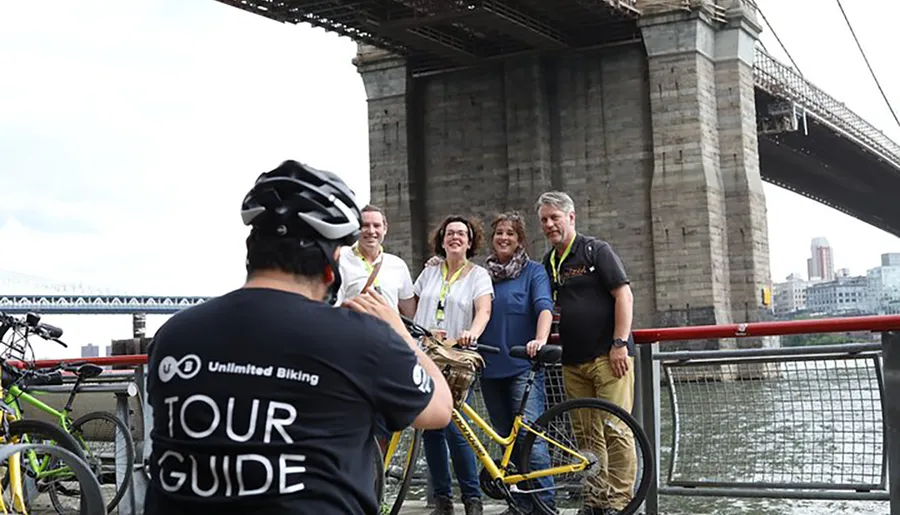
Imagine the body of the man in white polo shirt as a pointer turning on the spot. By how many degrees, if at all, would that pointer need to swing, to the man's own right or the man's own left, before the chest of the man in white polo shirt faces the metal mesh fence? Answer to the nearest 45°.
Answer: approximately 90° to the man's own left

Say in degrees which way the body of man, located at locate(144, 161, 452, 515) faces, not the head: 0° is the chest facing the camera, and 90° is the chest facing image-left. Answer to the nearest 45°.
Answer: approximately 225°

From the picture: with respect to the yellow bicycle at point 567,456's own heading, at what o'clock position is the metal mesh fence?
The metal mesh fence is roughly at 5 o'clock from the yellow bicycle.

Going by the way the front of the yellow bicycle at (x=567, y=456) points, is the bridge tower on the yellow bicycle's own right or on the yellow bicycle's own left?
on the yellow bicycle's own right

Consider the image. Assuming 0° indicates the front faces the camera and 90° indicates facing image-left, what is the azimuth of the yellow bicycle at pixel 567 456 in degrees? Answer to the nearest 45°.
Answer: approximately 90°

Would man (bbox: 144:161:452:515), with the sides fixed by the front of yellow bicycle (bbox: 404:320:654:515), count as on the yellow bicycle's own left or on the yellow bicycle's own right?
on the yellow bicycle's own left

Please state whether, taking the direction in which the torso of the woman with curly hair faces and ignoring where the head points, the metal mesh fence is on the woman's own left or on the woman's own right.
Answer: on the woman's own left
